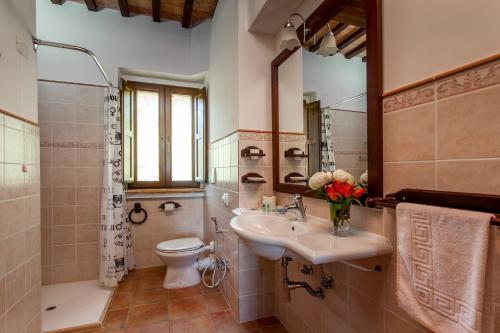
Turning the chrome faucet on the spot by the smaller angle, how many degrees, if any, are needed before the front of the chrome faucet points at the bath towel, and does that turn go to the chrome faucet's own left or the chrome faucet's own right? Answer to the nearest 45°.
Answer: approximately 135° to the chrome faucet's own left

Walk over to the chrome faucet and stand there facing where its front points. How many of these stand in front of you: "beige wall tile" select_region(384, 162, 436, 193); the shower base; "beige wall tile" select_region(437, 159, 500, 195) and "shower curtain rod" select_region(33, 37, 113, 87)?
2

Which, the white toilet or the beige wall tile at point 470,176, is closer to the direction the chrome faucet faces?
the white toilet

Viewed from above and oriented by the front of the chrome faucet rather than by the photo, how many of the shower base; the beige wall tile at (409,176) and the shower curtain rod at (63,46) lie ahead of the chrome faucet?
2

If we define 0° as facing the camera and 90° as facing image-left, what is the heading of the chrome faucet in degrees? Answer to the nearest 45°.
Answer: approximately 90°
